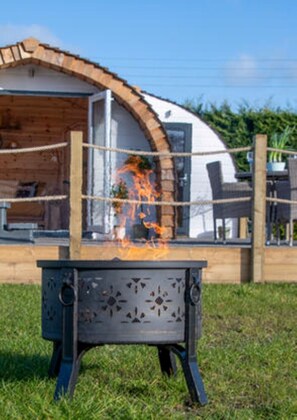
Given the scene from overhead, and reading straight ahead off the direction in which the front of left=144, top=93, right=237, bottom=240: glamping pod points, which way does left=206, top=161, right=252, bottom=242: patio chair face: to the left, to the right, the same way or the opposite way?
to the left

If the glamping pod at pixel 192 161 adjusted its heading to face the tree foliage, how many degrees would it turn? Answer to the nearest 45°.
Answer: approximately 135° to its left

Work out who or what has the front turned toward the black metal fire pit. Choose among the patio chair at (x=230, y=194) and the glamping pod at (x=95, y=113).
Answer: the glamping pod

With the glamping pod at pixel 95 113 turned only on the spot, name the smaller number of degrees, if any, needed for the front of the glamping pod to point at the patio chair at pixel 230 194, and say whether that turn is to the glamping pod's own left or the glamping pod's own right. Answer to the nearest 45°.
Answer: approximately 45° to the glamping pod's own left

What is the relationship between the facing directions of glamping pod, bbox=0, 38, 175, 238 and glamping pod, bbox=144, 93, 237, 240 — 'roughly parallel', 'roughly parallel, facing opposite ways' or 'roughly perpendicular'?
roughly parallel

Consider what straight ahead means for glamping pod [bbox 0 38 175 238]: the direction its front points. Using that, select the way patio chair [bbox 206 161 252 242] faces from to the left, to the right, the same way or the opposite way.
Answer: to the left

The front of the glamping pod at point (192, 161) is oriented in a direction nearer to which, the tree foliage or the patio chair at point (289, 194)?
the patio chair

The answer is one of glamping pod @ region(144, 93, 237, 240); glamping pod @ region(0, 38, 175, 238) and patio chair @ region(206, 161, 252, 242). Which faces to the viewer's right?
the patio chair

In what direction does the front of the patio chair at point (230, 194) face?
to the viewer's right

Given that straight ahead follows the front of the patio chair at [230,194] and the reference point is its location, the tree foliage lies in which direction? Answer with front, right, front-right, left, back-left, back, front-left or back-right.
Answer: left

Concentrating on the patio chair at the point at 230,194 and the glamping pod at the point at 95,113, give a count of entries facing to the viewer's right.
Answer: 1

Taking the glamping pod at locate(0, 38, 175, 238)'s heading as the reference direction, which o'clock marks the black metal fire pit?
The black metal fire pit is roughly at 12 o'clock from the glamping pod.

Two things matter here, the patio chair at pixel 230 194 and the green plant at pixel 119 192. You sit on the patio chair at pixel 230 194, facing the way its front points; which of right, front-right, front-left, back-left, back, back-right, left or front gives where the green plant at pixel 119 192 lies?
back-left

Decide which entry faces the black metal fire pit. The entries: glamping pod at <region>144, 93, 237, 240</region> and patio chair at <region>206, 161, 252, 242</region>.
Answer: the glamping pod

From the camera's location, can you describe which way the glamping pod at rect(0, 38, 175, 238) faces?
facing the viewer

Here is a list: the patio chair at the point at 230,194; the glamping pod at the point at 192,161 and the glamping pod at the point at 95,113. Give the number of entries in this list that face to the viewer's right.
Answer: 1

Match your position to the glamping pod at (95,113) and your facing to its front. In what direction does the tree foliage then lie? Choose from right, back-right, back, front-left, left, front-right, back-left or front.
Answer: back-left
